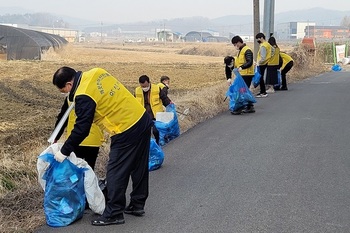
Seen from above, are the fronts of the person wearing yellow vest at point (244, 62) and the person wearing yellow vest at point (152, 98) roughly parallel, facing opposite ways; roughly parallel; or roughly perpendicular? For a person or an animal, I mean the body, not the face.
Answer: roughly perpendicular

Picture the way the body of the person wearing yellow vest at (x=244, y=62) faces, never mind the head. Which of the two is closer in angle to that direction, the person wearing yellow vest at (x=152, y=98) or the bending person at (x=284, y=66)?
the person wearing yellow vest

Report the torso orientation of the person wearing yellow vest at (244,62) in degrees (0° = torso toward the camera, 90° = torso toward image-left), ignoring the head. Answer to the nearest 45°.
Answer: approximately 90°

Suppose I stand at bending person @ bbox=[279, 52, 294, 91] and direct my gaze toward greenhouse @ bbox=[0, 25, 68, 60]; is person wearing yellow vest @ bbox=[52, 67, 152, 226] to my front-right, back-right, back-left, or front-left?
back-left

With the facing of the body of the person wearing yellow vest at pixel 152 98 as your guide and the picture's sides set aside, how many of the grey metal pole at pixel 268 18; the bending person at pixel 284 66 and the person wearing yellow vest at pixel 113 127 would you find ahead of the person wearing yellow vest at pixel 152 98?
1

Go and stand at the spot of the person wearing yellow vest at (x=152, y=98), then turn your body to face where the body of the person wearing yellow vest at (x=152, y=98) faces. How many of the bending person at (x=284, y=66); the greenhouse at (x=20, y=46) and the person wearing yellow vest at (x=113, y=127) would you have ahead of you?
1

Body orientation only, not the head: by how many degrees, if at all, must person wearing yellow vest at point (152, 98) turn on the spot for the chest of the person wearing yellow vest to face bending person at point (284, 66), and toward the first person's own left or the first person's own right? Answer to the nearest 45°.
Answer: approximately 135° to the first person's own left

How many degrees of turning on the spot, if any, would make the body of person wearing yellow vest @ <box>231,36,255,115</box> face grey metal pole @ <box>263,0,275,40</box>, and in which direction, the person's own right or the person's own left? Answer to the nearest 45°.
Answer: approximately 90° to the person's own right

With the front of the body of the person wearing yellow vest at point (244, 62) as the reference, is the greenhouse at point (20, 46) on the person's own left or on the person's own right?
on the person's own right

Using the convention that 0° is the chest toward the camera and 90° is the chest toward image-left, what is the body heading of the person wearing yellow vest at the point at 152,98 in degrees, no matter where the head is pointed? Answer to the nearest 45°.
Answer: approximately 0°

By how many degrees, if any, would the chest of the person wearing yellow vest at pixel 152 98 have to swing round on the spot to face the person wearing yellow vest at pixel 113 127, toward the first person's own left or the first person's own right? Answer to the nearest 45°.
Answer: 0° — they already face them

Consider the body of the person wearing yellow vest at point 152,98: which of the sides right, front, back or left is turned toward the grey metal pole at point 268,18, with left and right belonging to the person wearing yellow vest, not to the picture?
back

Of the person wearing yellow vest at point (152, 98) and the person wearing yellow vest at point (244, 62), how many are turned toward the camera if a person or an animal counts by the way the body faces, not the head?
1
